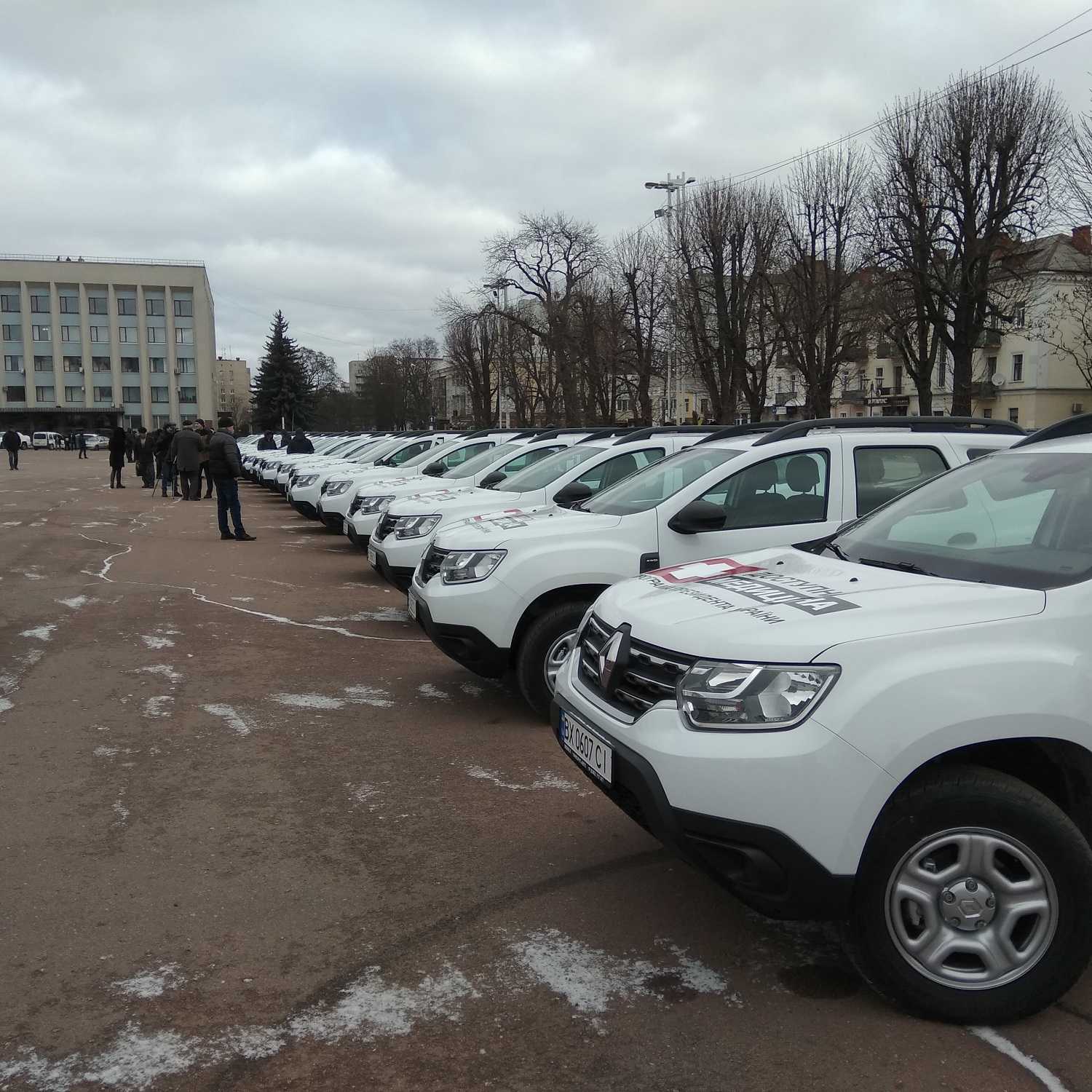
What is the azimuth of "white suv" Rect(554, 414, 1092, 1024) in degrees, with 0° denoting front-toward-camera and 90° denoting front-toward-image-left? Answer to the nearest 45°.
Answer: approximately 45°

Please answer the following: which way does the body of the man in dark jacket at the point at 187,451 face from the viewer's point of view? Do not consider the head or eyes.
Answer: away from the camera

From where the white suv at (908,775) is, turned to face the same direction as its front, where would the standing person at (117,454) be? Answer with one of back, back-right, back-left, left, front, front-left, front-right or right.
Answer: right

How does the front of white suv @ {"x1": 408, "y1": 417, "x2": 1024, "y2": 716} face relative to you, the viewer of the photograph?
facing the viewer and to the left of the viewer

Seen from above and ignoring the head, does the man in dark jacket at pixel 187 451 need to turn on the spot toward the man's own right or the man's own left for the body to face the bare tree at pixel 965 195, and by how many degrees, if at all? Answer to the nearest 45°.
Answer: approximately 90° to the man's own right
